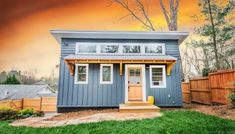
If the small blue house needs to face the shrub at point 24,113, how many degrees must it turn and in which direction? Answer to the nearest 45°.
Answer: approximately 90° to its right

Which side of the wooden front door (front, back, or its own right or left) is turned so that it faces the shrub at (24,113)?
right

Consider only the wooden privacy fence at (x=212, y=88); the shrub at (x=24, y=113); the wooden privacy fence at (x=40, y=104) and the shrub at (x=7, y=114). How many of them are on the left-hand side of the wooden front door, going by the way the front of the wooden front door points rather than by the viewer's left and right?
1

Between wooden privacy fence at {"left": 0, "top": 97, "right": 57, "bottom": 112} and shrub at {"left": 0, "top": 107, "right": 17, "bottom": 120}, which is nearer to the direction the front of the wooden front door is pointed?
the shrub

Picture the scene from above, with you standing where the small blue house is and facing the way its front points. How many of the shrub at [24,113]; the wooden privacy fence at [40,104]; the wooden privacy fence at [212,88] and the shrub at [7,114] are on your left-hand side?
1

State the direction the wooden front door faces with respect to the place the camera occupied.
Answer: facing the viewer

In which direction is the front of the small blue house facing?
toward the camera

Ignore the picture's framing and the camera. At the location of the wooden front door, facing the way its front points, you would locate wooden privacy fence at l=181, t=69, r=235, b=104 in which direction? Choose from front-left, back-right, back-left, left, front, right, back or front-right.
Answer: left

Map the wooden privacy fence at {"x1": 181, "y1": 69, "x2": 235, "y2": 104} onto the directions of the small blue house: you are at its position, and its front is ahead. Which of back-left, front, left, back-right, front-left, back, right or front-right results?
left

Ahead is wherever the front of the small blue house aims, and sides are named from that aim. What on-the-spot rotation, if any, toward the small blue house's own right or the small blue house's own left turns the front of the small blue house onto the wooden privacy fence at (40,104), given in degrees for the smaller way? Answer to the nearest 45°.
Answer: approximately 135° to the small blue house's own right

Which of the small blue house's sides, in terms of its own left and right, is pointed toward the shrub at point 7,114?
right

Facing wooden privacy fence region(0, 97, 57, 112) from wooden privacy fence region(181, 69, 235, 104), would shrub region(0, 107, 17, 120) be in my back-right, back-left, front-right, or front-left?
front-left
